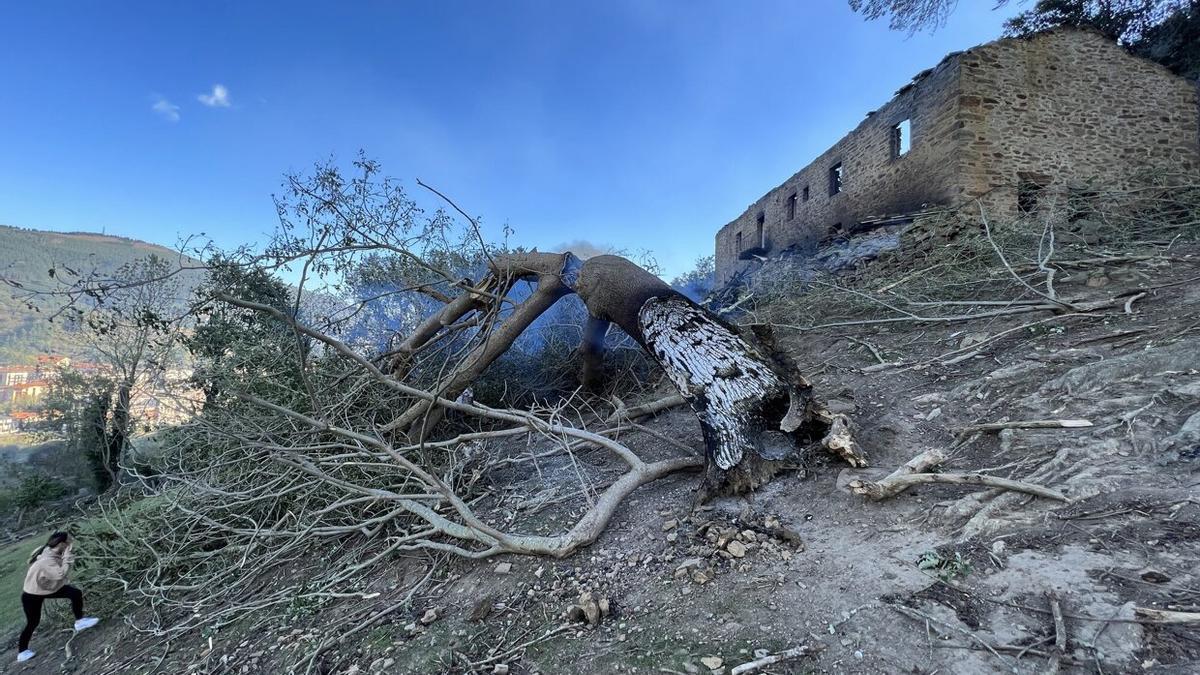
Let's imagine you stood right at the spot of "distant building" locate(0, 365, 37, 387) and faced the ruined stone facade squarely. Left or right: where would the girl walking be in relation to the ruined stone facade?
right

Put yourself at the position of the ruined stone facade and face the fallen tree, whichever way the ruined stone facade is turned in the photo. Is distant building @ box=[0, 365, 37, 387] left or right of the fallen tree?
right
